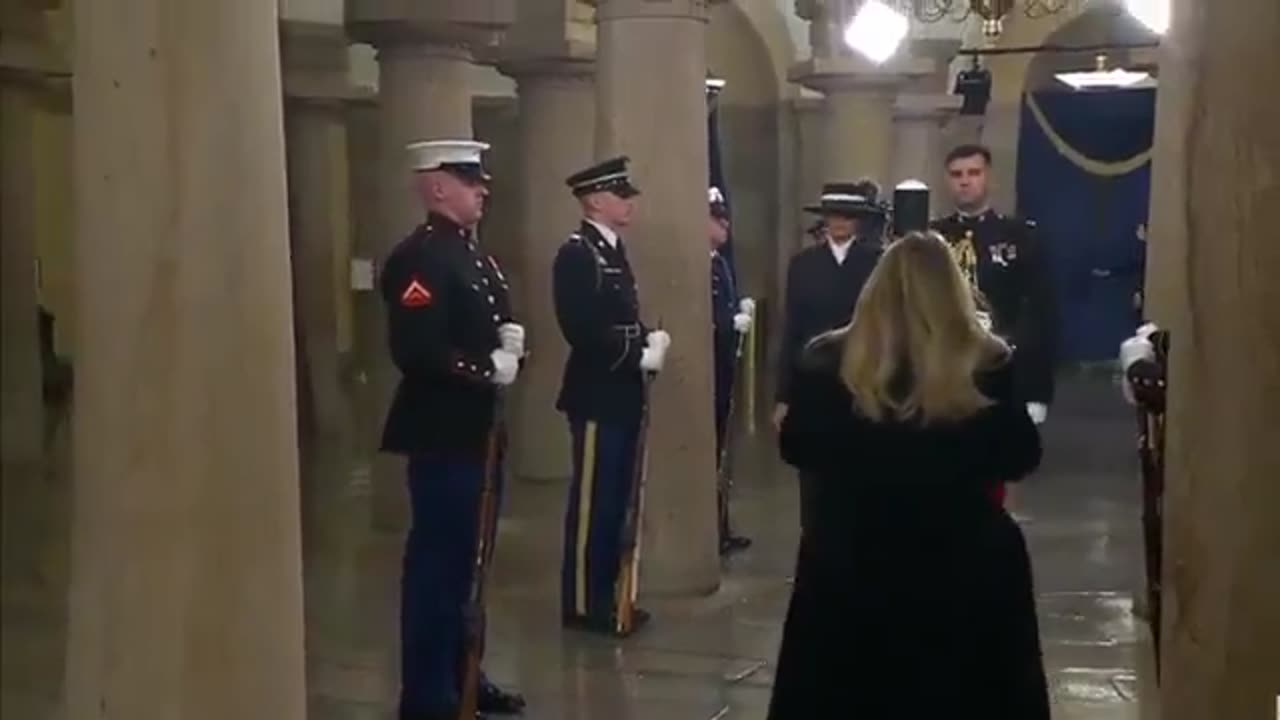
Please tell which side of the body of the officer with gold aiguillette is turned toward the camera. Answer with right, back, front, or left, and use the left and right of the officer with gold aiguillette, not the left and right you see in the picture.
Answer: front

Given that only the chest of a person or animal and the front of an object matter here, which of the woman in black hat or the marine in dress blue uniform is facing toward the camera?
the woman in black hat

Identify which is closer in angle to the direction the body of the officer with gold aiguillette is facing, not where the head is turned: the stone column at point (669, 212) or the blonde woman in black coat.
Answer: the blonde woman in black coat

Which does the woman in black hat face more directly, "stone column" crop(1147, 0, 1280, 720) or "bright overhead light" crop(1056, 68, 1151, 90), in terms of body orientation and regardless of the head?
the stone column

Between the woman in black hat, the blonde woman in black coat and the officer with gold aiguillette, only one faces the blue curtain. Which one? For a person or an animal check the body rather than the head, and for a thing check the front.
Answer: the blonde woman in black coat

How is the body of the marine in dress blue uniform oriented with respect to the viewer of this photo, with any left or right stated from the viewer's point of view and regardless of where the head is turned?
facing to the right of the viewer

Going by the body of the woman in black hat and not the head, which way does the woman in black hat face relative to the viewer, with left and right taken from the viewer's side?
facing the viewer

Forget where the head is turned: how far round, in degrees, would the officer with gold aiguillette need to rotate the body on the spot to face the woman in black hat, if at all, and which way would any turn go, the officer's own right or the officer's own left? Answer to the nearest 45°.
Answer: approximately 90° to the officer's own right

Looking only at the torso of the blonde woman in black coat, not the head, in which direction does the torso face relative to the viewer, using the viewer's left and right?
facing away from the viewer

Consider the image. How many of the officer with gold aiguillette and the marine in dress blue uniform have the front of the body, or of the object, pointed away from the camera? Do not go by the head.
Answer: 0

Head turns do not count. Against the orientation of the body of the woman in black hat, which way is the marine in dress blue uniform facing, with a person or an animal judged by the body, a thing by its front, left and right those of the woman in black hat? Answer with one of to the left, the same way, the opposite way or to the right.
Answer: to the left

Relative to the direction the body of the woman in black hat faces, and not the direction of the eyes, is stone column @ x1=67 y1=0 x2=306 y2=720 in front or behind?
in front

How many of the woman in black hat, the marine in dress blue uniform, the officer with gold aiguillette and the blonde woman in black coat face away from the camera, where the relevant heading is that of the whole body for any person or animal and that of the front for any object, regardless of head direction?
1

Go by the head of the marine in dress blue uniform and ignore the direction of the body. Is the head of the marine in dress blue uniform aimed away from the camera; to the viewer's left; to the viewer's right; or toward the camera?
to the viewer's right

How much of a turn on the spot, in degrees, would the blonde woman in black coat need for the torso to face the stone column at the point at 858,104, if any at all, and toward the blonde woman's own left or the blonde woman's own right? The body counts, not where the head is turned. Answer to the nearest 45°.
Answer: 0° — they already face it
